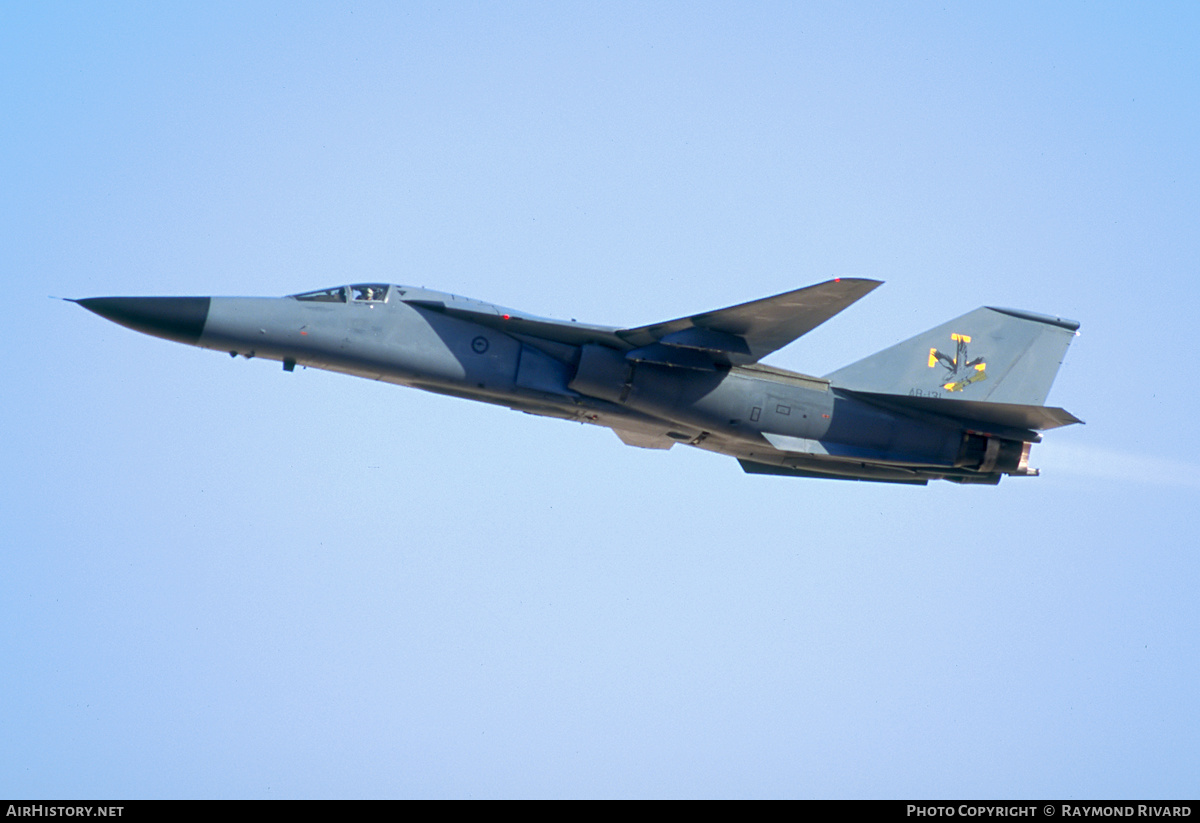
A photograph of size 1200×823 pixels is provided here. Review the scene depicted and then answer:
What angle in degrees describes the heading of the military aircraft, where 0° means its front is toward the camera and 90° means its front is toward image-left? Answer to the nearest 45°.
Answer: approximately 90°
